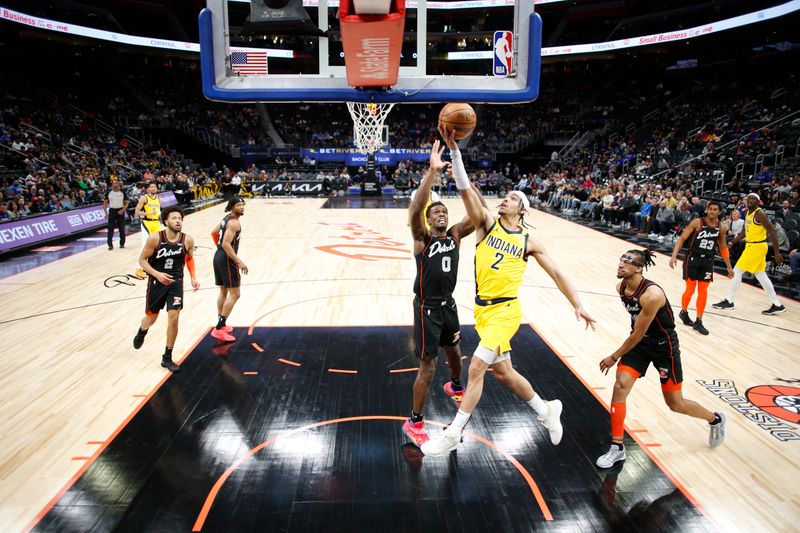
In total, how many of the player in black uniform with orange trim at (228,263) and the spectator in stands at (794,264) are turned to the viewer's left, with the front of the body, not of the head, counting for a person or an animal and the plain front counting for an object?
1

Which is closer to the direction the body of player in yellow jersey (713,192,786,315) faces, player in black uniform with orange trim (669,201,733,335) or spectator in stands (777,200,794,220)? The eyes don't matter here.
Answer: the player in black uniform with orange trim

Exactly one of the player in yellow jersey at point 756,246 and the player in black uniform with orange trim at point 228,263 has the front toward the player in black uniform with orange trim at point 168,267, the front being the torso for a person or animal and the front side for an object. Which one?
the player in yellow jersey

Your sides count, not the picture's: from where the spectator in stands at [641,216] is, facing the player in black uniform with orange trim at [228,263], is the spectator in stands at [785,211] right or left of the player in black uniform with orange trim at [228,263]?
left

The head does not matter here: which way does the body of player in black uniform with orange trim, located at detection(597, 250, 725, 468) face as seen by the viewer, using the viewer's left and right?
facing the viewer and to the left of the viewer

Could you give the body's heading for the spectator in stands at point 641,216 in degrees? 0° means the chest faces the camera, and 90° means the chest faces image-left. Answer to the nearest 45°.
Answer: approximately 45°

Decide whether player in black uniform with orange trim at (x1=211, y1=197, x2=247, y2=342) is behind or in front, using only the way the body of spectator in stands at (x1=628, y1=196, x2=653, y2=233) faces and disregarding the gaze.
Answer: in front

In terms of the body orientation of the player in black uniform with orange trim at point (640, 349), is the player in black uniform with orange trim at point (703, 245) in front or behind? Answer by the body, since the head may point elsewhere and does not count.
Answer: behind

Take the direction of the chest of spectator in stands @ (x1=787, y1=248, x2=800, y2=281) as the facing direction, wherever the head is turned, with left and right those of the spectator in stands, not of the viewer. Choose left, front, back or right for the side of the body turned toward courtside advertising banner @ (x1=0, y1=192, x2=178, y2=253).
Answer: front

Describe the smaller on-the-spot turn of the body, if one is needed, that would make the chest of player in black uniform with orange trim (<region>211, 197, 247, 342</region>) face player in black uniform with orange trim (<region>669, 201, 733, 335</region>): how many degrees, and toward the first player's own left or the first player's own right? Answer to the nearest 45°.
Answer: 0° — they already face them

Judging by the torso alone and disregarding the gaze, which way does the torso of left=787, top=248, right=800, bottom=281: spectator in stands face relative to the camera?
to the viewer's left

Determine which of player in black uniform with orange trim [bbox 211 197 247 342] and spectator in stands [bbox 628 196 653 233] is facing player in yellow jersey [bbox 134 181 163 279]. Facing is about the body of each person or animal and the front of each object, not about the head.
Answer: the spectator in stands

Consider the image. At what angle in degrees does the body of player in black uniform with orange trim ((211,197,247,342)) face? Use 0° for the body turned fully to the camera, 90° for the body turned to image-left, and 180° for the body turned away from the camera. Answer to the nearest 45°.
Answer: approximately 270°
